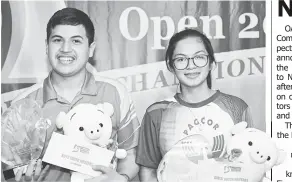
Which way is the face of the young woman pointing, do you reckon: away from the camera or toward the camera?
toward the camera

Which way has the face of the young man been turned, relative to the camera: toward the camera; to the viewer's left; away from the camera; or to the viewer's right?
toward the camera

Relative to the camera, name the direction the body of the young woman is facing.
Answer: toward the camera
